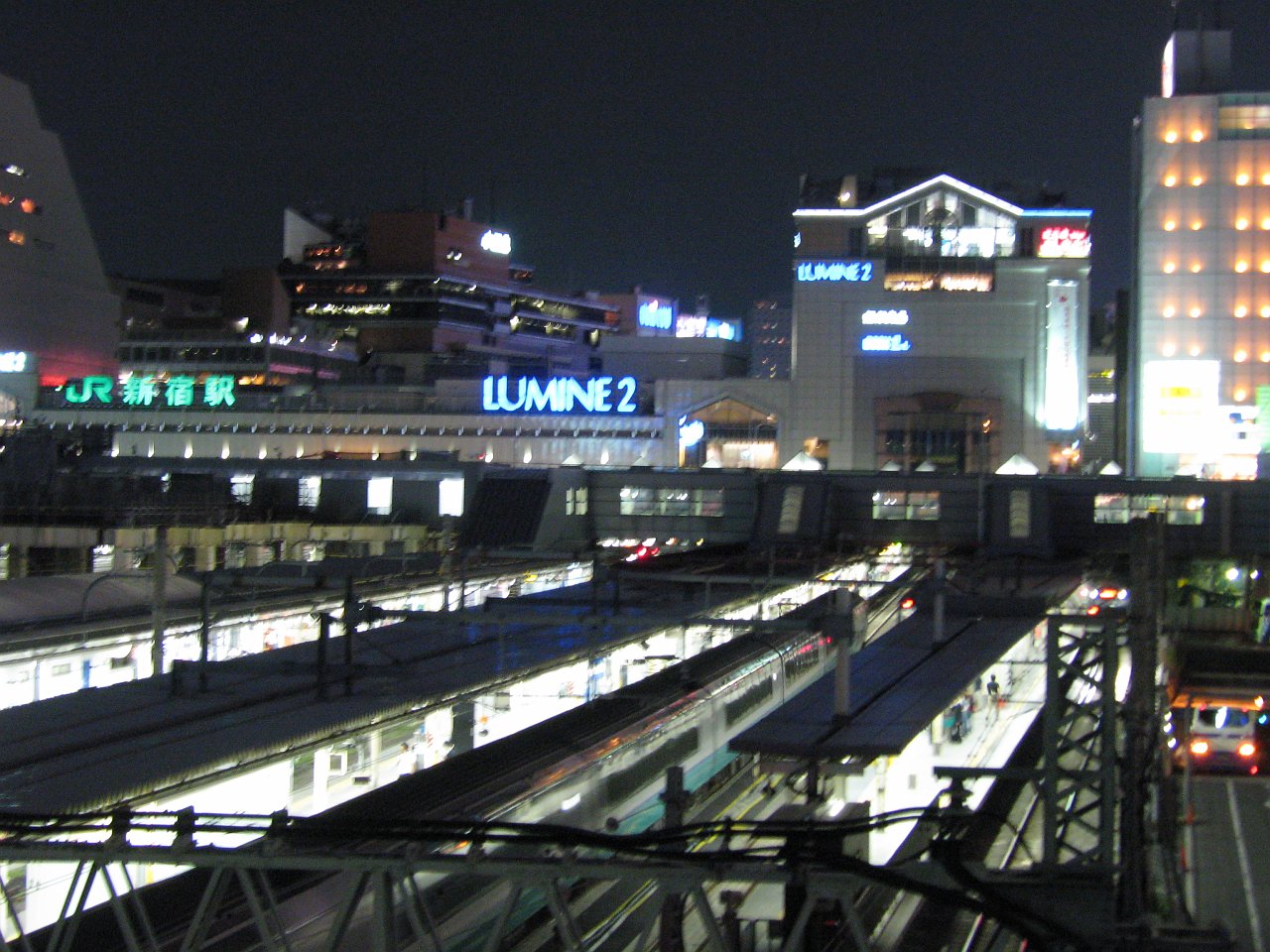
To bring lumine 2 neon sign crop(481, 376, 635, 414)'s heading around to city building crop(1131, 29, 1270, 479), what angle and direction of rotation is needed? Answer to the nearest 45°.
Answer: approximately 90° to its left

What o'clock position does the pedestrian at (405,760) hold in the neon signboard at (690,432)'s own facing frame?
The pedestrian is roughly at 12 o'clock from the neon signboard.

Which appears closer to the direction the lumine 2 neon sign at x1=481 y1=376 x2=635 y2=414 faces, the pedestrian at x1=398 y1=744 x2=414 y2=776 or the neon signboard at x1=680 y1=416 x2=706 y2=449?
the pedestrian

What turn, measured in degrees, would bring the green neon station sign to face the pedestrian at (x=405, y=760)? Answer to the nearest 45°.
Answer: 0° — it already faces them

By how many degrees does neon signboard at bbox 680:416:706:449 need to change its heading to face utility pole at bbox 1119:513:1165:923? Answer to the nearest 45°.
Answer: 0° — it already faces it

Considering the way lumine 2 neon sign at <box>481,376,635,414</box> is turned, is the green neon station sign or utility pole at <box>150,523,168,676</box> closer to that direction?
the utility pole

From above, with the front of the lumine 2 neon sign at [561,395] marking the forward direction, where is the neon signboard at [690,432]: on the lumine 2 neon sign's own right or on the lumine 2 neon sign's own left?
on the lumine 2 neon sign's own left

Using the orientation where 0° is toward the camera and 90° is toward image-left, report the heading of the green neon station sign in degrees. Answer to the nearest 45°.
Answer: approximately 0°

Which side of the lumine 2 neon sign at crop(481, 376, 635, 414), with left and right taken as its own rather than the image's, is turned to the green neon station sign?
right

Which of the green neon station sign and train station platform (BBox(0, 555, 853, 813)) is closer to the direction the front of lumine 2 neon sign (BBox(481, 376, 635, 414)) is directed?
the train station platform

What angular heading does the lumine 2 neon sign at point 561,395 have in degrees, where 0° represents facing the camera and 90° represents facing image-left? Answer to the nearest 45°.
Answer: approximately 0°

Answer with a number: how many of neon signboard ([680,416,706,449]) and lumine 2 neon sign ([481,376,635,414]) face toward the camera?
2

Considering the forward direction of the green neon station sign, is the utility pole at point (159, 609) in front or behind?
in front
